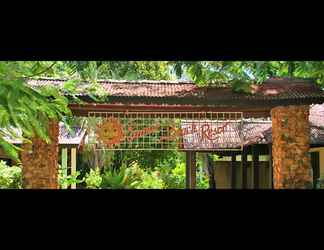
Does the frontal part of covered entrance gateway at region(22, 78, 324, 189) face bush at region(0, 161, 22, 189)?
no

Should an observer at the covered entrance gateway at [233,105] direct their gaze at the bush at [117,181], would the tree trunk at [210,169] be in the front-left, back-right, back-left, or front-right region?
front-right

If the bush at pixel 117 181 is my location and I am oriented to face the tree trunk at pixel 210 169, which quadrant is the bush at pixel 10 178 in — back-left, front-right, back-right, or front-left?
back-left

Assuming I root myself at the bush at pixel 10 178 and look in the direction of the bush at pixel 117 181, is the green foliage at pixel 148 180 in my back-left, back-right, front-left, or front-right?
front-left

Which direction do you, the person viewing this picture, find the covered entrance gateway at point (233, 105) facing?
facing the viewer

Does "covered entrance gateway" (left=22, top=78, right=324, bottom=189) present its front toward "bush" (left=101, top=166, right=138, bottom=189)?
no
